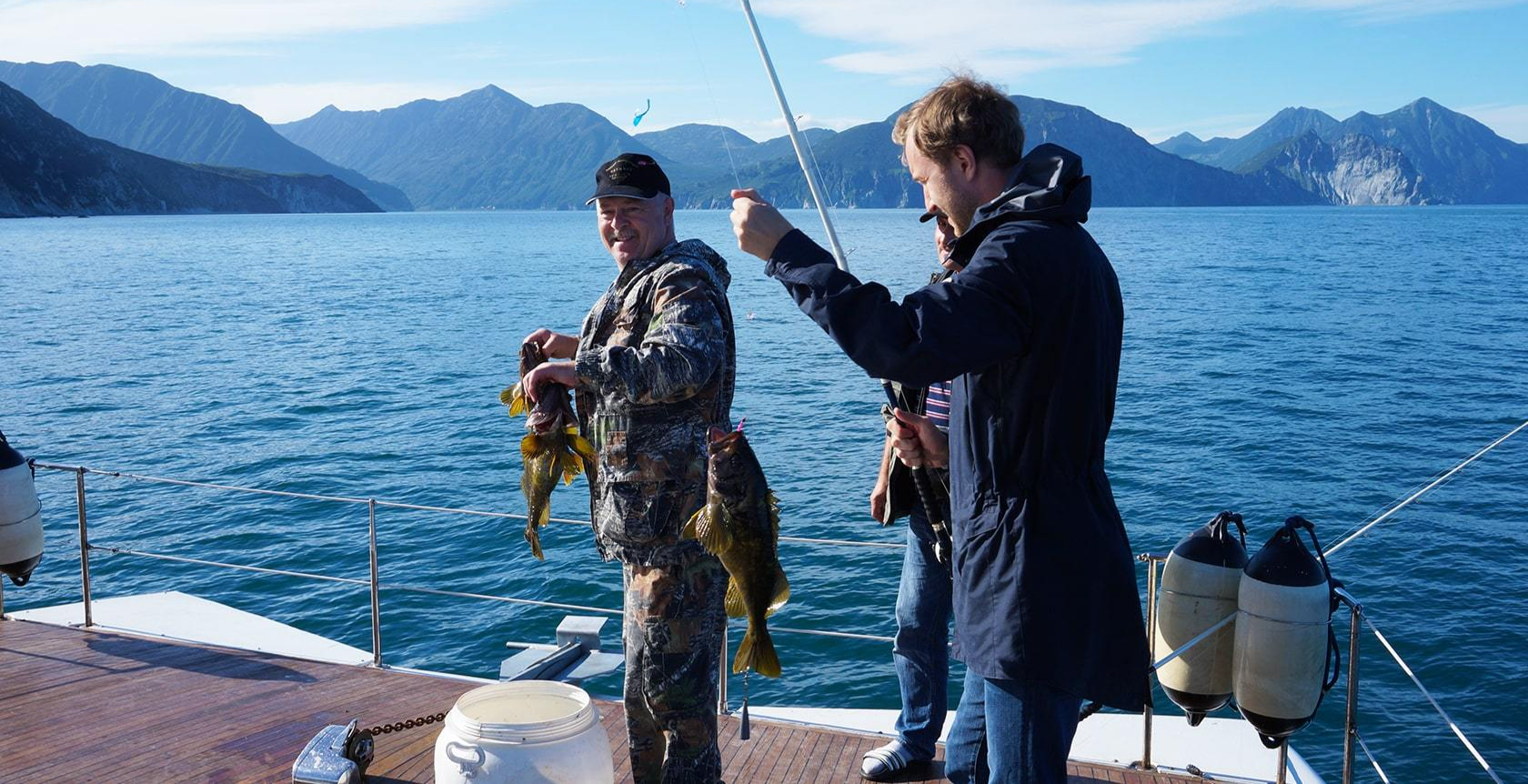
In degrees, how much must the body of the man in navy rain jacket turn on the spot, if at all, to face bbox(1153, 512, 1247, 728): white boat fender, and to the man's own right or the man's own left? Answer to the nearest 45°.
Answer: approximately 135° to the man's own right

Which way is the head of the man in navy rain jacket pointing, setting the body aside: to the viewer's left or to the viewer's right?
to the viewer's left

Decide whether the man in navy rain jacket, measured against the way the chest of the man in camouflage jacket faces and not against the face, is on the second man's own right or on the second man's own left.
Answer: on the second man's own left

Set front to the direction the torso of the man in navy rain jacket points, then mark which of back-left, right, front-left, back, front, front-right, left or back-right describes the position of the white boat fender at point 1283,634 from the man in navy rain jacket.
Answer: back-right

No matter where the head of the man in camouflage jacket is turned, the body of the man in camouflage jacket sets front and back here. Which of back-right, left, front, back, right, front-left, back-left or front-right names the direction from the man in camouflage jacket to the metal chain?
front-right

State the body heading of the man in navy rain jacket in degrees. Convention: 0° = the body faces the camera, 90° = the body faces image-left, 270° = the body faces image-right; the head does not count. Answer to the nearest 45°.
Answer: approximately 90°
